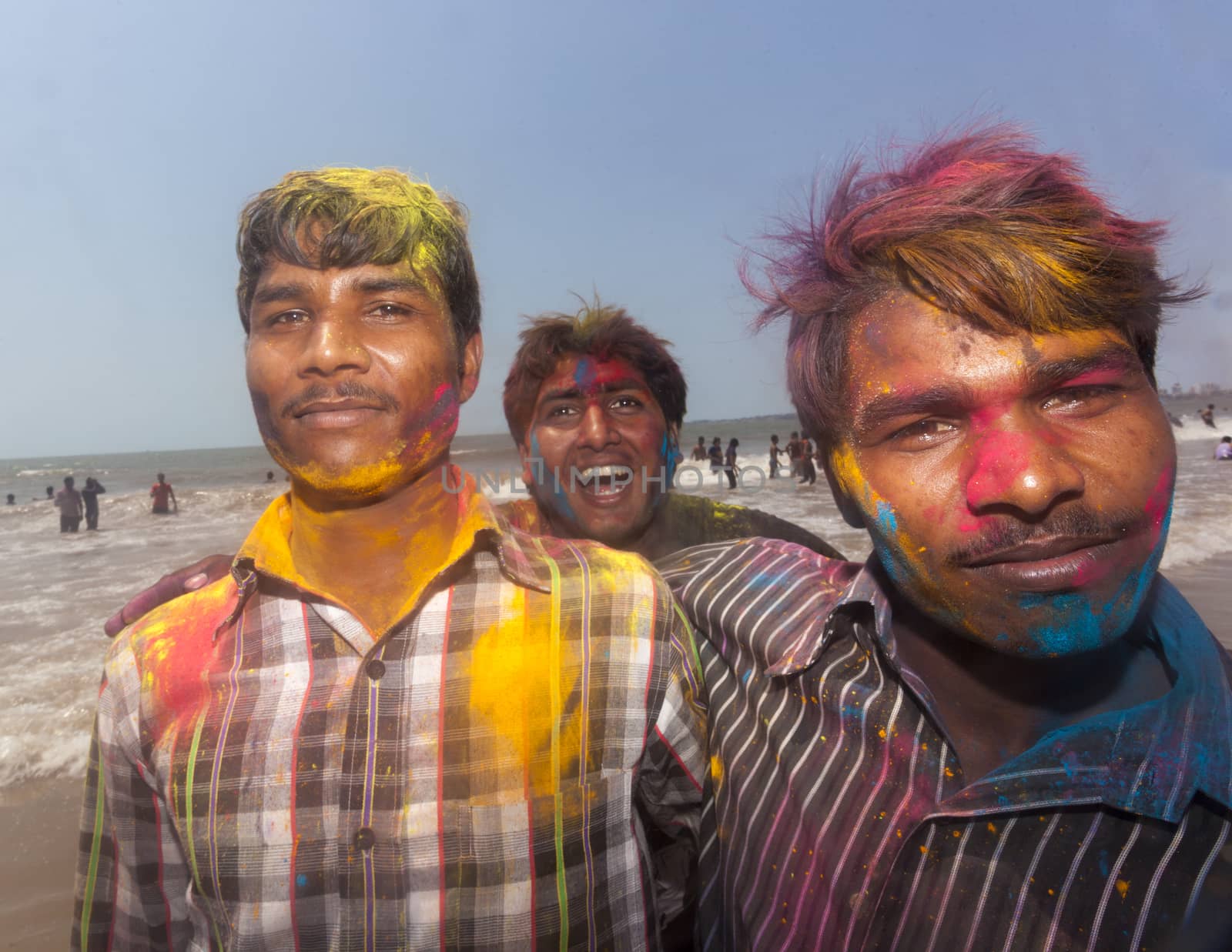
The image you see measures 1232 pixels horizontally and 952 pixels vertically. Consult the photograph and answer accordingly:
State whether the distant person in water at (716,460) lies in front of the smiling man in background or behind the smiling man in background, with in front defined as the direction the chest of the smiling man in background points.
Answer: behind

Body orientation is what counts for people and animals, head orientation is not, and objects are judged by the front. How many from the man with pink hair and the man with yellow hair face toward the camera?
2

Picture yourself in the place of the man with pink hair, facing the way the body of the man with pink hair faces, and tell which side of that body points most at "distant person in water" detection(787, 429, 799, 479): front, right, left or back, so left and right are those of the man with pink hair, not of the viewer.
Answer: back

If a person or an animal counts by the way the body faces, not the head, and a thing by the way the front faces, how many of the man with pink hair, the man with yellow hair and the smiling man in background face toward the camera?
3

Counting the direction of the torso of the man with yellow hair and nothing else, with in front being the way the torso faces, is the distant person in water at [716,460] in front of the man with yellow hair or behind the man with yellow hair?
behind

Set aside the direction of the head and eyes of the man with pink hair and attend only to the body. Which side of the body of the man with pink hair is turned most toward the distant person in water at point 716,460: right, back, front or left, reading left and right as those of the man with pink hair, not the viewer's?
back

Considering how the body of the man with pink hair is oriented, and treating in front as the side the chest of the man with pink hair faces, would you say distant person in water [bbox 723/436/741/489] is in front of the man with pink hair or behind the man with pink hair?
behind

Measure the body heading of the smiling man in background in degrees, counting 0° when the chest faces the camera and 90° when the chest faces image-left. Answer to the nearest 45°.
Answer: approximately 0°
